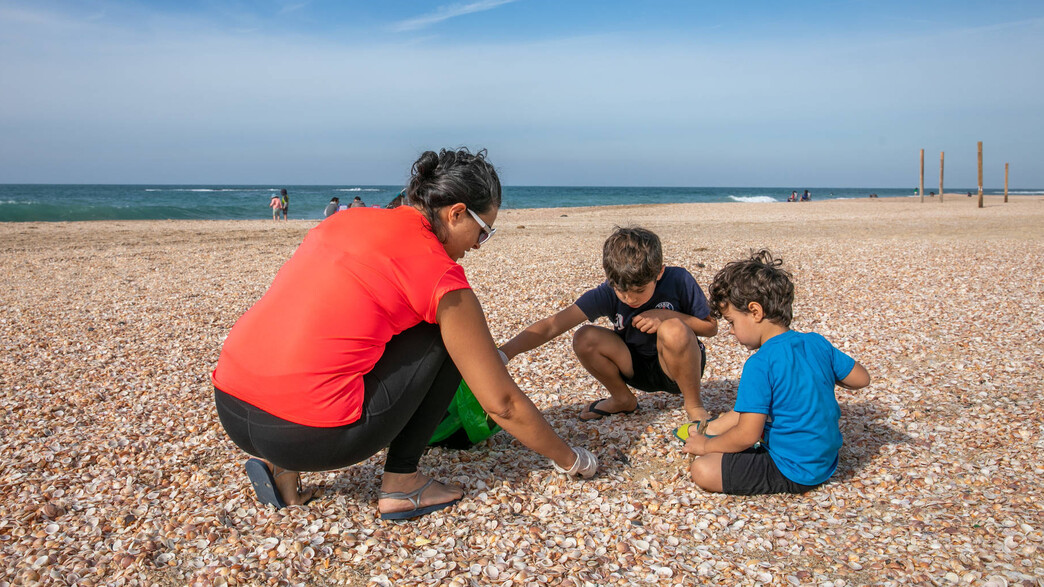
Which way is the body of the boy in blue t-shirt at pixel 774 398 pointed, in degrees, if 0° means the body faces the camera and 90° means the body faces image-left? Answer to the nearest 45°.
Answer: approximately 135°

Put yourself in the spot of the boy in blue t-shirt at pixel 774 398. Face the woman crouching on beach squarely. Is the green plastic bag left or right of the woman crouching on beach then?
right

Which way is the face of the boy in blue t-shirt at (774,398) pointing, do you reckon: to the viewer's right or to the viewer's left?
to the viewer's left

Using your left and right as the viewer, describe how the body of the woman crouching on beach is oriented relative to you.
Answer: facing away from the viewer and to the right of the viewer
